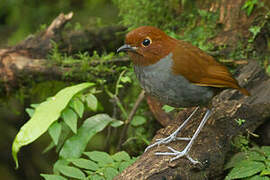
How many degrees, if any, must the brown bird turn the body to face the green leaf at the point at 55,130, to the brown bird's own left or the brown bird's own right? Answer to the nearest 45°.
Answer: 0° — it already faces it

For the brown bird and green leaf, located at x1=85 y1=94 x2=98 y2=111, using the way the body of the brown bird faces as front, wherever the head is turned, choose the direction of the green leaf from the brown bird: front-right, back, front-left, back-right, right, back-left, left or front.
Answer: front-right

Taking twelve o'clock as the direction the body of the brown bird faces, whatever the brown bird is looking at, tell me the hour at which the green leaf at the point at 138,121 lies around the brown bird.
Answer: The green leaf is roughly at 2 o'clock from the brown bird.

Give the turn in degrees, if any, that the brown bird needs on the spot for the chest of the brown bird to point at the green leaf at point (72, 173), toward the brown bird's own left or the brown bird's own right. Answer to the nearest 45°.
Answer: approximately 45° to the brown bird's own left

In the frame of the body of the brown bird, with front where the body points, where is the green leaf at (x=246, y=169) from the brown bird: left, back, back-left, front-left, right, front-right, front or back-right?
back-left

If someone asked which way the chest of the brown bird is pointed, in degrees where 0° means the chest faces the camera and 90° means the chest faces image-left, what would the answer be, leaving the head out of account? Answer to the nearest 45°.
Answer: approximately 90°

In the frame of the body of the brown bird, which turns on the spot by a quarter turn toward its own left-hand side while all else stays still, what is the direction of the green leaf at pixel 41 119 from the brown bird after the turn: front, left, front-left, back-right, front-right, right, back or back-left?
right

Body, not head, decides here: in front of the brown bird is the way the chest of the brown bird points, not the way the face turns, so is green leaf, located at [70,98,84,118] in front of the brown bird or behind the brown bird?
in front

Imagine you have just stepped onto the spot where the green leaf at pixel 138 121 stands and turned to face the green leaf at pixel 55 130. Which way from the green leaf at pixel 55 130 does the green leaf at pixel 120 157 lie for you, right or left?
left

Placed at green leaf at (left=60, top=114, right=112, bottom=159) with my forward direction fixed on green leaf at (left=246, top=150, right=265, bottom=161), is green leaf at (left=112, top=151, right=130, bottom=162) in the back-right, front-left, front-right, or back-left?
front-right

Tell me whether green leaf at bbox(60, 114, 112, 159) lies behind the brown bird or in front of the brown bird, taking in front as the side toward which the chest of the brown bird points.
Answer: in front
